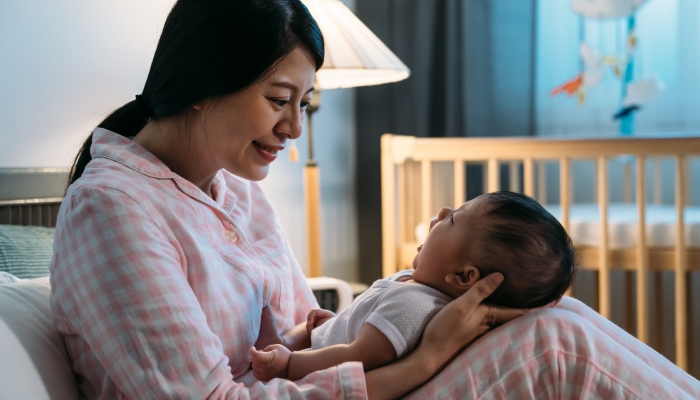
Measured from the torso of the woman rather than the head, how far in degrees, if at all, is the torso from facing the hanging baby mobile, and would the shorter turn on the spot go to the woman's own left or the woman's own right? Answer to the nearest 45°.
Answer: approximately 90° to the woman's own left

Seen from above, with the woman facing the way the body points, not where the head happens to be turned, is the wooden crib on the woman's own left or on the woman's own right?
on the woman's own left

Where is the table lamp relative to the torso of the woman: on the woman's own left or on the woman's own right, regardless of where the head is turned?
on the woman's own left

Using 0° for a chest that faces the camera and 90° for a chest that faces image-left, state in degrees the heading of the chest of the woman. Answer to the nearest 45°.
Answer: approximately 315°
